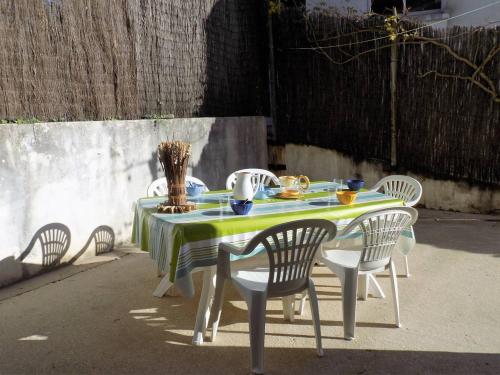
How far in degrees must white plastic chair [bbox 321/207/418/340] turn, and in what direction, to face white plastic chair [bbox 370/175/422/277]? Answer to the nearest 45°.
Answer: approximately 45° to its right

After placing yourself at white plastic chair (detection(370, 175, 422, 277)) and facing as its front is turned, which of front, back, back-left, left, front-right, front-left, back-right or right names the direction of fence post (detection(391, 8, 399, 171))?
back-right

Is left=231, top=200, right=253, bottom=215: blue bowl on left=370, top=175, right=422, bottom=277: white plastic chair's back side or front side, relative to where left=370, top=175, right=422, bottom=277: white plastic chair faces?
on the front side

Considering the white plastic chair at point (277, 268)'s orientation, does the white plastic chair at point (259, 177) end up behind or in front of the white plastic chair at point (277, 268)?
in front

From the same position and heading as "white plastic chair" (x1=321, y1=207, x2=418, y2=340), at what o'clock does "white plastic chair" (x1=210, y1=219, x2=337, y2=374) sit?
"white plastic chair" (x1=210, y1=219, x2=337, y2=374) is roughly at 9 o'clock from "white plastic chair" (x1=321, y1=207, x2=418, y2=340).

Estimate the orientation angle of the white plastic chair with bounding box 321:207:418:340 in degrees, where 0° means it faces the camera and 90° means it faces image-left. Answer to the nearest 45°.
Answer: approximately 135°

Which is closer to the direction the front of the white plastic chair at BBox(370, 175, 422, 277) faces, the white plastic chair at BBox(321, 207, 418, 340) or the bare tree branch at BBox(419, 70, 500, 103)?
the white plastic chair

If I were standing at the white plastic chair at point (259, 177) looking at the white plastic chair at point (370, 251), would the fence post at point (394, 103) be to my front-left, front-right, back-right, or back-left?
back-left

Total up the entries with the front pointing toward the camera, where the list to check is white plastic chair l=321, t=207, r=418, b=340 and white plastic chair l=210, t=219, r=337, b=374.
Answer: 0

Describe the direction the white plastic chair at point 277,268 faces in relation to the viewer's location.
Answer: facing away from the viewer and to the left of the viewer

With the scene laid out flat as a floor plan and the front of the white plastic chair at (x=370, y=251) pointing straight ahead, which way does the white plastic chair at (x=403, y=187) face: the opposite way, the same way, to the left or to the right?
to the left

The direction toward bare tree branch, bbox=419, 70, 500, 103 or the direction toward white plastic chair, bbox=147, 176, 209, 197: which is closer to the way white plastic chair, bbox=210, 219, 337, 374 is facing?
the white plastic chair

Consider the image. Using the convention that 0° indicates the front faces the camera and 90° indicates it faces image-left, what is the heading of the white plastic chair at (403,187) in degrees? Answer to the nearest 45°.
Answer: approximately 45°

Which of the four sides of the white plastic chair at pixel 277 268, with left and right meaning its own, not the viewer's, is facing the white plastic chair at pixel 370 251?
right
